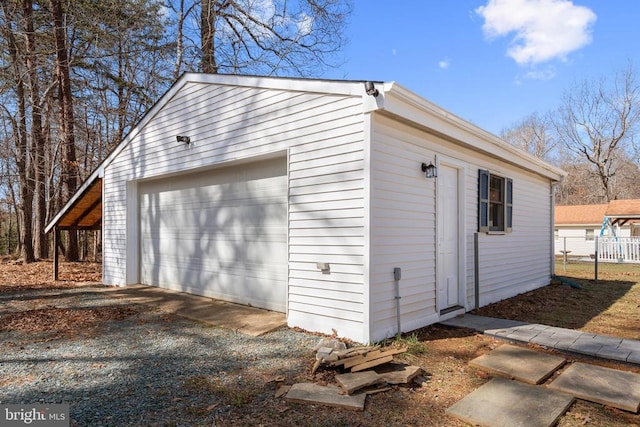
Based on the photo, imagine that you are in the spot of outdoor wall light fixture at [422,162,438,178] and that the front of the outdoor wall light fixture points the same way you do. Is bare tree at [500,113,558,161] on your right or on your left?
on your left

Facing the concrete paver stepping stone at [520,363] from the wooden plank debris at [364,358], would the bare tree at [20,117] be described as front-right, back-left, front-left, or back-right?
back-left

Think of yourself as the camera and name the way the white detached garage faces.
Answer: facing the viewer and to the left of the viewer

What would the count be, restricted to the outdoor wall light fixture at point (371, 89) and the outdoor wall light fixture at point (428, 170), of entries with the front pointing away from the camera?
0

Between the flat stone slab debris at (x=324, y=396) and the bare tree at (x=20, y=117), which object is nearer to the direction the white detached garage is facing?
the flat stone slab debris

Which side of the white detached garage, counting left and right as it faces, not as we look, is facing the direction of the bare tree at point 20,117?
right

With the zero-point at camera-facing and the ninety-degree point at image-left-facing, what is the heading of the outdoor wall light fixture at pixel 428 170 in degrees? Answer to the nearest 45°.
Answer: approximately 315°
